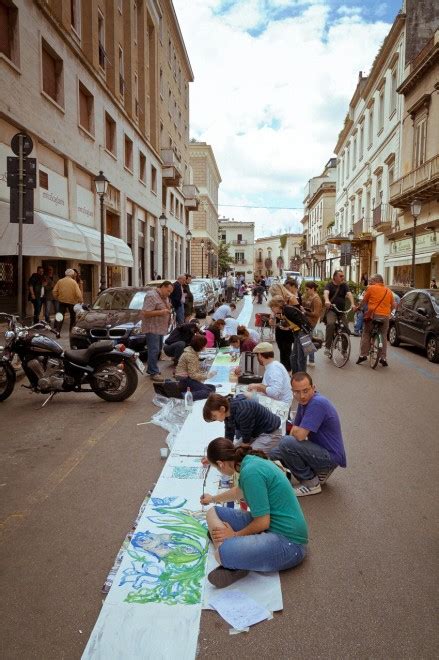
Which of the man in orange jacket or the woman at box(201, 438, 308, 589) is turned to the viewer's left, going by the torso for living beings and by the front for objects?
the woman

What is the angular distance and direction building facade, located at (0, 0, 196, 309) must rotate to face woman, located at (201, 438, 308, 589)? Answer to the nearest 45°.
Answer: approximately 45° to its right

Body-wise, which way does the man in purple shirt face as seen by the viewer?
to the viewer's left

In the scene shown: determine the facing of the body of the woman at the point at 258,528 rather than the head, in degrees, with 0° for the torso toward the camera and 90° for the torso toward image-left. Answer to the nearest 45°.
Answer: approximately 90°

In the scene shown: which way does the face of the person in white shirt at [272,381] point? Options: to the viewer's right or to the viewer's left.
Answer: to the viewer's left

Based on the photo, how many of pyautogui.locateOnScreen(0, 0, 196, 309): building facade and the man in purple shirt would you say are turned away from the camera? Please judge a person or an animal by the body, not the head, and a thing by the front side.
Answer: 0
